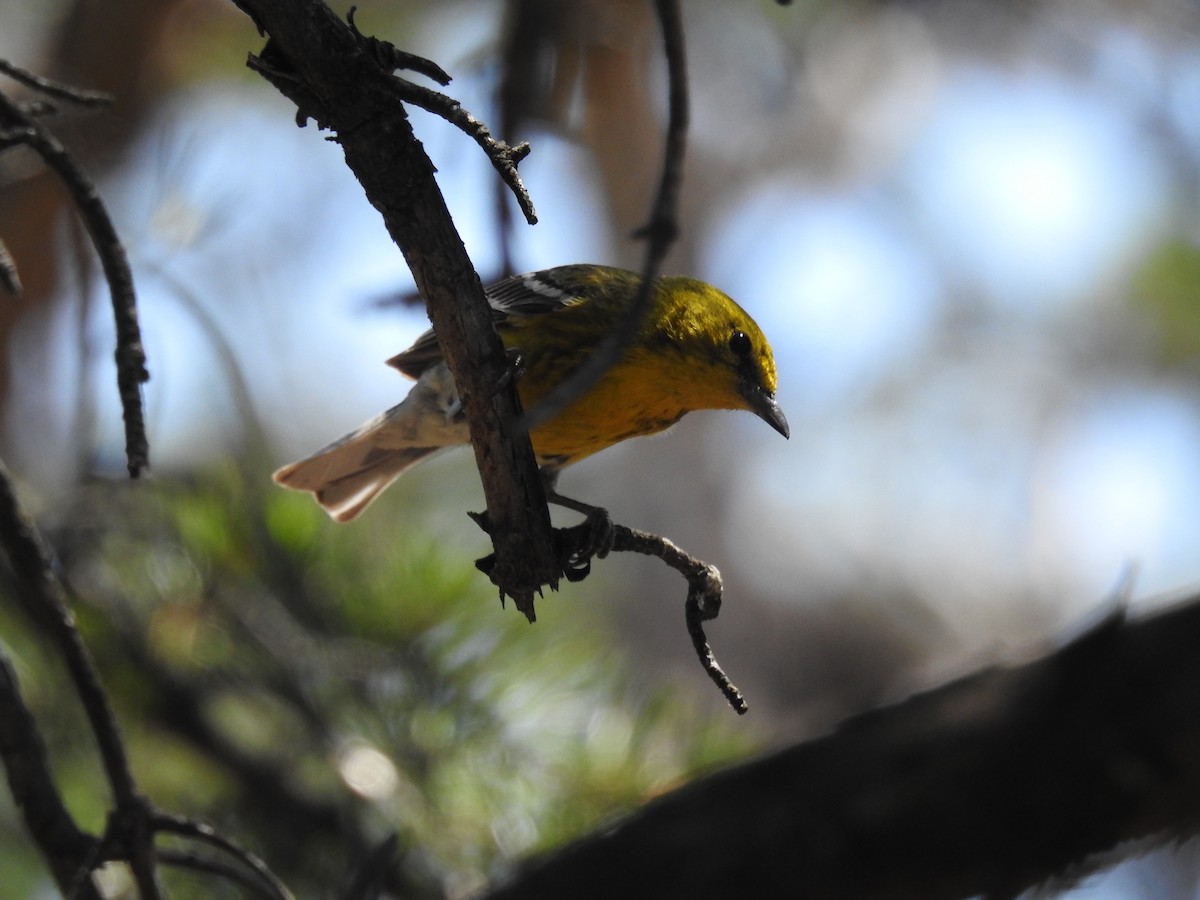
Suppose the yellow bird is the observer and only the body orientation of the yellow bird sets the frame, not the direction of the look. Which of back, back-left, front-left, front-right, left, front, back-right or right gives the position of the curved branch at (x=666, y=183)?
right

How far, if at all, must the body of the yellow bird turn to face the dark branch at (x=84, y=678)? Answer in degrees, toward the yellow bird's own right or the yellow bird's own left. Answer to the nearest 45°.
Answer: approximately 135° to the yellow bird's own right

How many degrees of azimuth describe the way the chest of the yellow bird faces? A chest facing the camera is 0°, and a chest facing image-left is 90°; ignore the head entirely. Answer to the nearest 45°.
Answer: approximately 270°
